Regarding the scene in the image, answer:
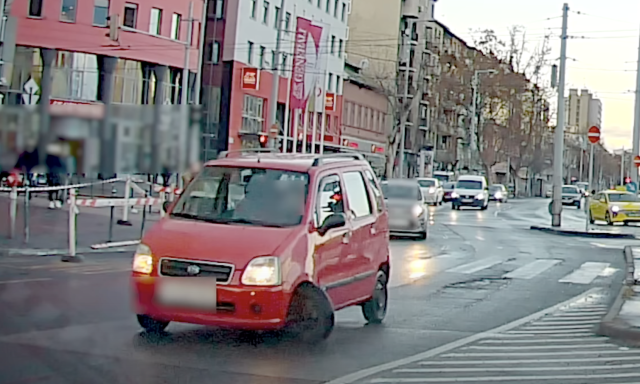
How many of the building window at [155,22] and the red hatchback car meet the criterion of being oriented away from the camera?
0

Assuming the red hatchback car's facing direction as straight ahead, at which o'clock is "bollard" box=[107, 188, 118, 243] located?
The bollard is roughly at 4 o'clock from the red hatchback car.

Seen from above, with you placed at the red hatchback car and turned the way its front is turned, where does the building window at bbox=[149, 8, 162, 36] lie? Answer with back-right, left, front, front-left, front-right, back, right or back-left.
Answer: back-right

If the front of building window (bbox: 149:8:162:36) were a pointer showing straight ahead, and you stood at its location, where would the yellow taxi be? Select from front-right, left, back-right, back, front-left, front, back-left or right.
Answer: front-left

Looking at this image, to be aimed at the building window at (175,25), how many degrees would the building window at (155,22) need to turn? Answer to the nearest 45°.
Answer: approximately 90° to its left

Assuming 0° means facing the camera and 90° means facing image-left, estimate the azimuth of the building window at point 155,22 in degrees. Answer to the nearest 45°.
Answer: approximately 315°

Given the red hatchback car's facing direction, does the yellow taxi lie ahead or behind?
behind

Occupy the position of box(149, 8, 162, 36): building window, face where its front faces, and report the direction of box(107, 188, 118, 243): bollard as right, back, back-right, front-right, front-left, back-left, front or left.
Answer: front-right

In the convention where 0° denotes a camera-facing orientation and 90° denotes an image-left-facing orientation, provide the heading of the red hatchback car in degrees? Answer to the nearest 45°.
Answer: approximately 45°

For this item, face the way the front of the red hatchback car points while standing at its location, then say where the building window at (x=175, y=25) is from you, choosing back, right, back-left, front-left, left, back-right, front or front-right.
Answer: back-right
